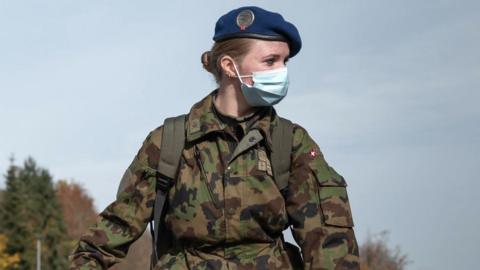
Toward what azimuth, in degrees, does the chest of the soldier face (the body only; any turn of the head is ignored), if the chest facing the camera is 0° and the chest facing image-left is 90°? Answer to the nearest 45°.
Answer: approximately 0°

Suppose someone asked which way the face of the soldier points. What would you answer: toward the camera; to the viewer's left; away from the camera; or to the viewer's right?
to the viewer's right
